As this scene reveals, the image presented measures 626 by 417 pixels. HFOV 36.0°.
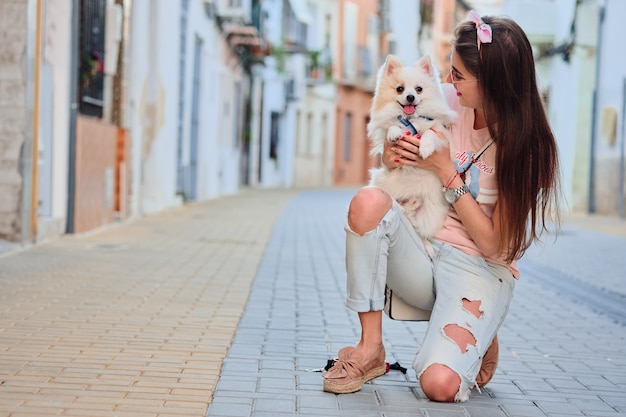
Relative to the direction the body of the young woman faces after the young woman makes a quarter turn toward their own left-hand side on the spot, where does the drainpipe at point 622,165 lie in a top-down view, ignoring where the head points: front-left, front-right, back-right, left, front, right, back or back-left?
back-left

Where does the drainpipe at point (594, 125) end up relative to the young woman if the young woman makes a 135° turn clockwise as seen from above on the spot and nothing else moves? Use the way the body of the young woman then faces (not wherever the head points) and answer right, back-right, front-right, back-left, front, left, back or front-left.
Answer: front

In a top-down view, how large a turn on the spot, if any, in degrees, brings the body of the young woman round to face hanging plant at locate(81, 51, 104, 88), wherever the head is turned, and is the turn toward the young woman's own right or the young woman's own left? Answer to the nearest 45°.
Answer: approximately 90° to the young woman's own right

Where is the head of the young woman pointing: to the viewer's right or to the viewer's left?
to the viewer's left

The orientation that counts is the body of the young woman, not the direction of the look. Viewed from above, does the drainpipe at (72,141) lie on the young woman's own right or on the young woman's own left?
on the young woman's own right

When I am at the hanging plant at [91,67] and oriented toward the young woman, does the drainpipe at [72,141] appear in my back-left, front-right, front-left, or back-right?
front-right

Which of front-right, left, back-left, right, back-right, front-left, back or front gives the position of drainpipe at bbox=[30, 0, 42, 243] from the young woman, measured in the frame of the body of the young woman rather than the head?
right
